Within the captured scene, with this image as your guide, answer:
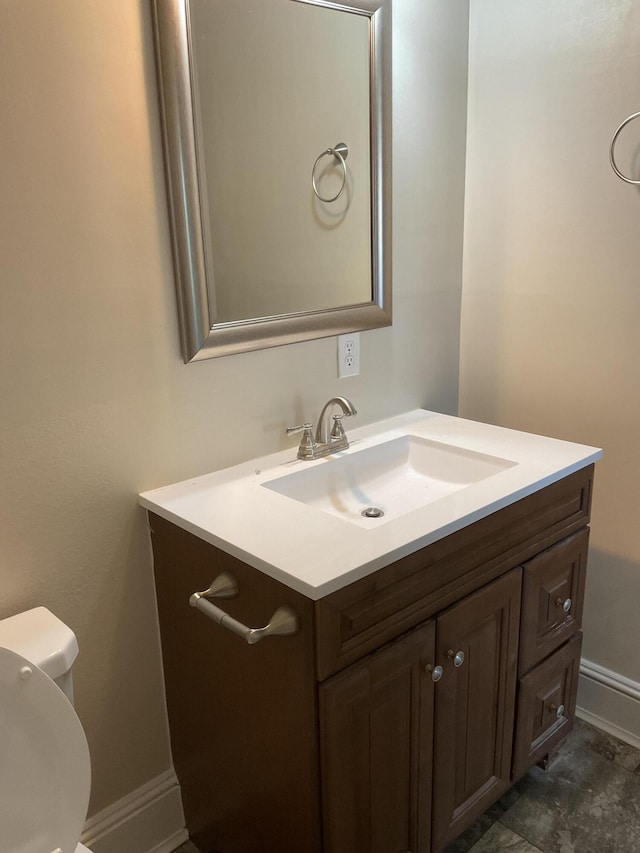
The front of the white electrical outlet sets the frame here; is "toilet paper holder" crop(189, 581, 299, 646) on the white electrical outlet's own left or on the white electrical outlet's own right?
on the white electrical outlet's own right

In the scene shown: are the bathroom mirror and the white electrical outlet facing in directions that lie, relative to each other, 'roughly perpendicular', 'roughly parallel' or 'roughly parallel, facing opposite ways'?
roughly parallel

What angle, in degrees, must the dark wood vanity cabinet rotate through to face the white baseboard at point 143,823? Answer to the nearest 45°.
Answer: approximately 135° to its right

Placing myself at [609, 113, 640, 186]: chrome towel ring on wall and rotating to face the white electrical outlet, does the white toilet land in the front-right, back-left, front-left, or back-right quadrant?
front-left

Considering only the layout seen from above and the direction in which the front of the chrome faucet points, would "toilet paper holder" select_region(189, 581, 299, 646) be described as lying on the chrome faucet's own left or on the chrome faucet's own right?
on the chrome faucet's own right

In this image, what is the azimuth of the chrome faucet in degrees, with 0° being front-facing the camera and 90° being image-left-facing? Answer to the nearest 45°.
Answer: approximately 315°

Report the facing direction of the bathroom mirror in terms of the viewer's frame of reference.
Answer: facing the viewer and to the right of the viewer

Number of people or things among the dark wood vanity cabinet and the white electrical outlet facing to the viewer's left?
0

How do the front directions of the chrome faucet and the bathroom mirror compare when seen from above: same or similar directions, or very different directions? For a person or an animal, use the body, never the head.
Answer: same or similar directions
